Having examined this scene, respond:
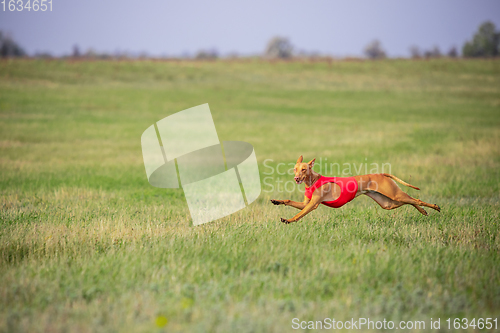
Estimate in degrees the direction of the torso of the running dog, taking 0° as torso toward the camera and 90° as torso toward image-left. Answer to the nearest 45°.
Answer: approximately 90°
